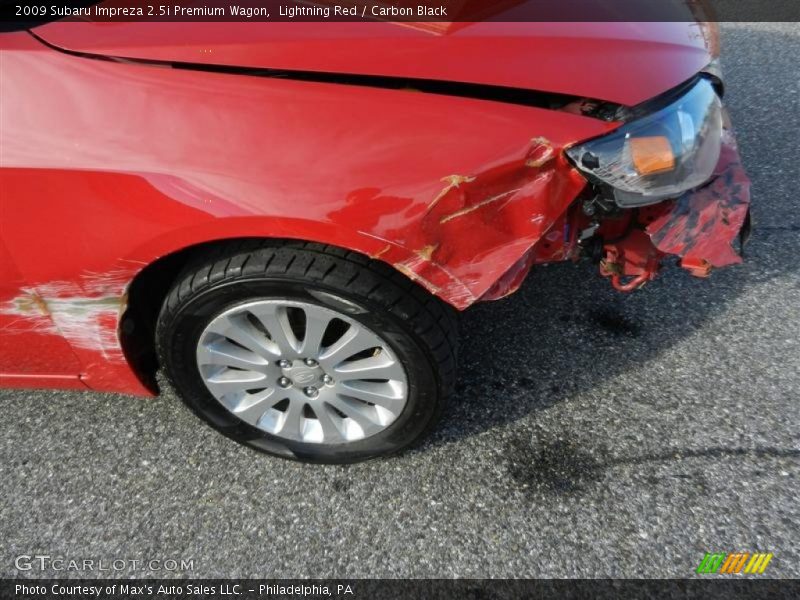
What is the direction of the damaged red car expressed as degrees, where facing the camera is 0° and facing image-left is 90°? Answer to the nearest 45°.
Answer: approximately 270°
